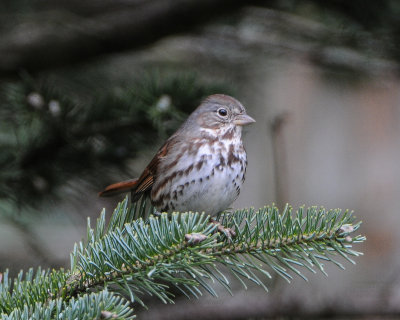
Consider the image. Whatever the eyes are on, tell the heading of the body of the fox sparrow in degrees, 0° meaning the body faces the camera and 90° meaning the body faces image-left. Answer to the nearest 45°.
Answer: approximately 315°
